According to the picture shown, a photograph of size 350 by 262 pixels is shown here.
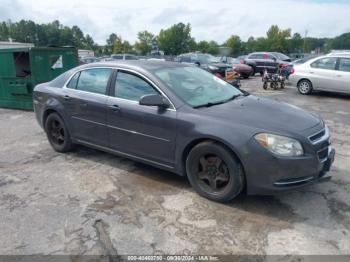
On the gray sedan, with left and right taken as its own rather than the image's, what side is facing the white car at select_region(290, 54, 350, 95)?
left

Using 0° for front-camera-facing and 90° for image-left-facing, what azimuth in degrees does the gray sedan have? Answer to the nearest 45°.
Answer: approximately 315°

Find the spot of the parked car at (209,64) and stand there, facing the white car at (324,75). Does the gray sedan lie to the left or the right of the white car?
right

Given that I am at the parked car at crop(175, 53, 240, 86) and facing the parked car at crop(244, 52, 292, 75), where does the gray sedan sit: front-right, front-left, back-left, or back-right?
back-right

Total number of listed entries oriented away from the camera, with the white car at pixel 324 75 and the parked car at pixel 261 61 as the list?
0
